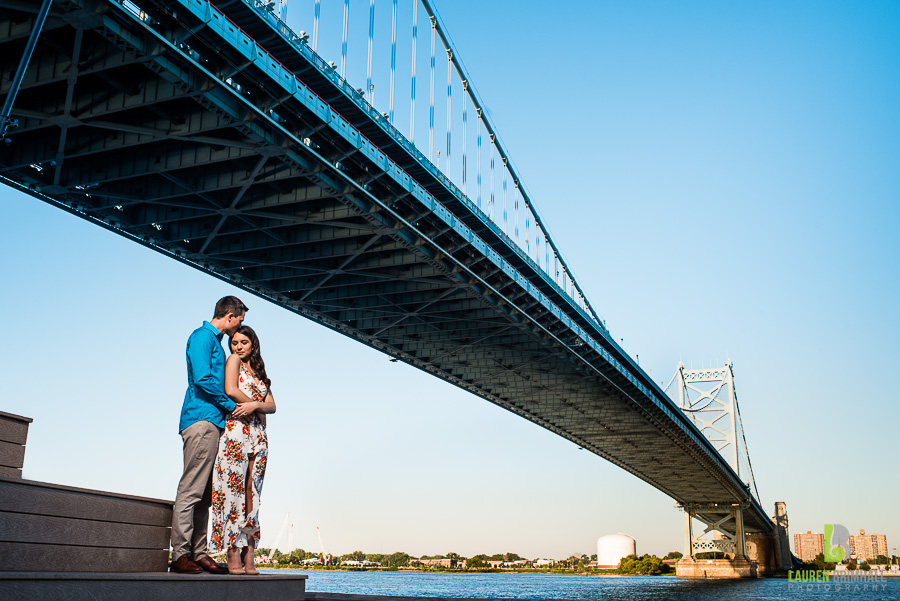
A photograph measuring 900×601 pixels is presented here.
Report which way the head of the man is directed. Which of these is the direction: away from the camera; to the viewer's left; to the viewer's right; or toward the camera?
to the viewer's right

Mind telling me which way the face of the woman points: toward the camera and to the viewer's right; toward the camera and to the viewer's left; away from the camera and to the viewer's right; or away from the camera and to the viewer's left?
toward the camera and to the viewer's left

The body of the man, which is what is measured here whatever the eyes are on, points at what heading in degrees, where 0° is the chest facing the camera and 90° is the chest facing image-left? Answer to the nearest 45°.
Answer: approximately 270°
